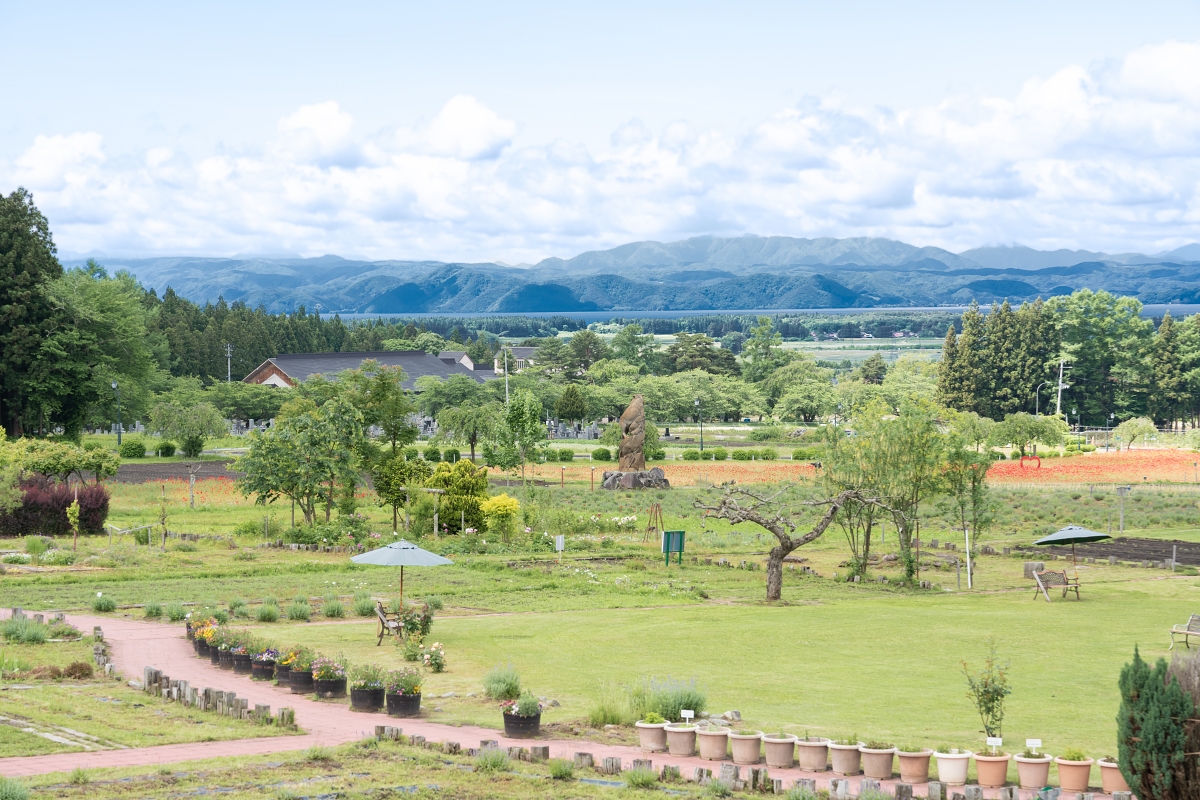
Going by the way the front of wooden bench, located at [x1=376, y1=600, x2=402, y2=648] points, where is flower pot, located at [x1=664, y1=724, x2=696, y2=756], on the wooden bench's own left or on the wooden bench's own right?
on the wooden bench's own right

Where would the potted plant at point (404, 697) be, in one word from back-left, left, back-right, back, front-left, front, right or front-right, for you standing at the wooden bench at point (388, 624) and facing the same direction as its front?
back-right

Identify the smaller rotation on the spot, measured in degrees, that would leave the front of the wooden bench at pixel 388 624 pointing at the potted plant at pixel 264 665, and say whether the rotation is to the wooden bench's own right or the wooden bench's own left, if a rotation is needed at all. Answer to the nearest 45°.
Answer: approximately 180°

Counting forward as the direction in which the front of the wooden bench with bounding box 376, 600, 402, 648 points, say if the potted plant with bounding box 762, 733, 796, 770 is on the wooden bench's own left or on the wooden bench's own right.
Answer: on the wooden bench's own right

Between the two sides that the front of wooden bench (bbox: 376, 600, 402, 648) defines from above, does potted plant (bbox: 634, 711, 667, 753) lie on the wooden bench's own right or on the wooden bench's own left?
on the wooden bench's own right

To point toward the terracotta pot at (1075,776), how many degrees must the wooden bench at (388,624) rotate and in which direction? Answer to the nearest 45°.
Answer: approximately 90° to its right

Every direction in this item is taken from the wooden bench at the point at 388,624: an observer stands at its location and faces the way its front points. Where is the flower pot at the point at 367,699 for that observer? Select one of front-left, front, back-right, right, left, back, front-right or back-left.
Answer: back-right

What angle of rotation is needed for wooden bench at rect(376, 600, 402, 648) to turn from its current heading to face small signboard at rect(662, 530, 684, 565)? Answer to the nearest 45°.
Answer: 0° — it already faces it

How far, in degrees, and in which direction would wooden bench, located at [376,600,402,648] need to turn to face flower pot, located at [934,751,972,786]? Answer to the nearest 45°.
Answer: approximately 90° to its right

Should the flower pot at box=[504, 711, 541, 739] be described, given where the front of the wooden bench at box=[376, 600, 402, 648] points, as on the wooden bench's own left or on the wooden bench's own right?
on the wooden bench's own right

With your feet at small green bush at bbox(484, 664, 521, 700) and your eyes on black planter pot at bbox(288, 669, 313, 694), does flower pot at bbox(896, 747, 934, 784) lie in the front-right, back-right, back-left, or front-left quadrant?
back-left

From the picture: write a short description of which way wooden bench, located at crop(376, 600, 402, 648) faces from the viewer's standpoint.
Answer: facing away from the viewer and to the right of the viewer

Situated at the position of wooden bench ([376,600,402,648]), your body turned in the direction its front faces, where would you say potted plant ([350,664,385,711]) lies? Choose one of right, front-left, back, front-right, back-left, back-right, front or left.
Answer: back-right
